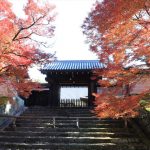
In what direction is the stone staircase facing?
toward the camera
